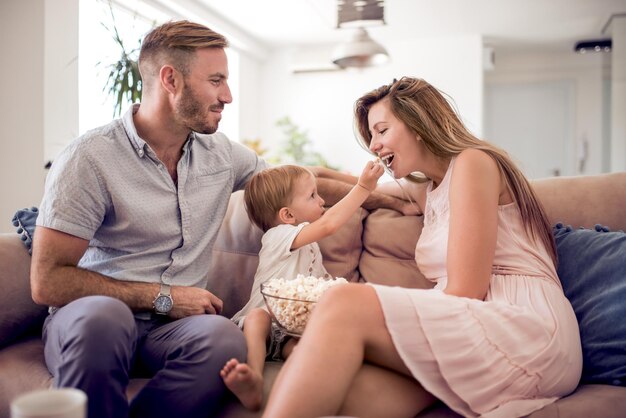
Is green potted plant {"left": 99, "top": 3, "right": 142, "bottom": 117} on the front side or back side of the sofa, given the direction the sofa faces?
on the back side

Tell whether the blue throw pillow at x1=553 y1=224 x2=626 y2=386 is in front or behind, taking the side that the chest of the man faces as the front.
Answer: in front

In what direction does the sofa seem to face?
toward the camera

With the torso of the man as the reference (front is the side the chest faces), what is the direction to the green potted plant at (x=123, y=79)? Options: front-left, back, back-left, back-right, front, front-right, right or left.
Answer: back-left

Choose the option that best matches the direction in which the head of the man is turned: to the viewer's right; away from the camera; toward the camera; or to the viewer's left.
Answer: to the viewer's right

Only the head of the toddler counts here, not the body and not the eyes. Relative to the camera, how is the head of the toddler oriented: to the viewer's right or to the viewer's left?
to the viewer's right

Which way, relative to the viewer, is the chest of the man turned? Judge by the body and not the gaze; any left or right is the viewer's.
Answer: facing the viewer and to the right of the viewer

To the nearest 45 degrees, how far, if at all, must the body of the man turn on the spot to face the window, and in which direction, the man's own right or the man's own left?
approximately 135° to the man's own left

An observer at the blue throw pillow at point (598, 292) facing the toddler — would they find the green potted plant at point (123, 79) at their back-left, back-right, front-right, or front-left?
front-right
